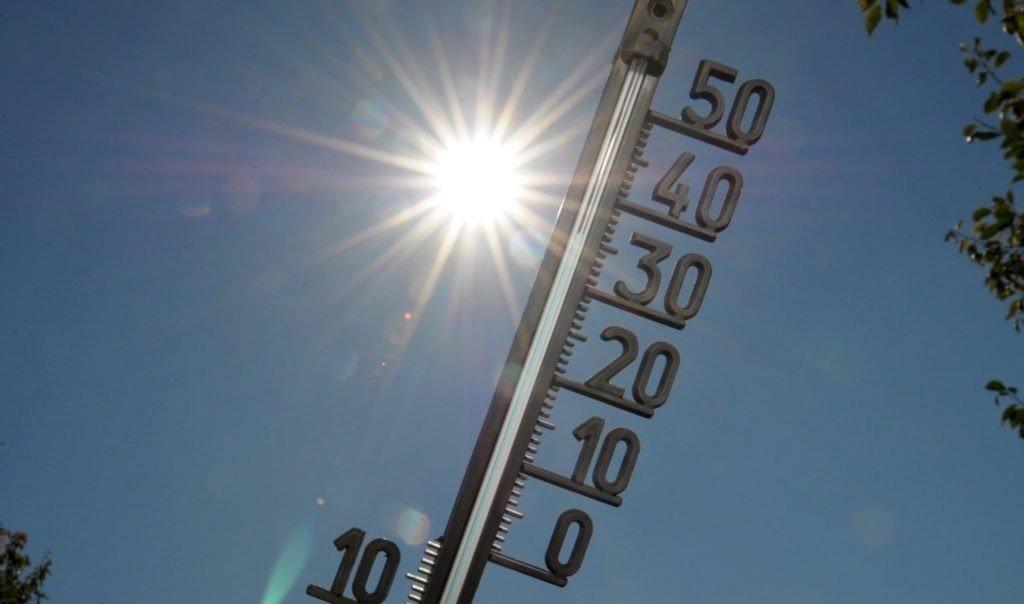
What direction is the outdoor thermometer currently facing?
toward the camera
